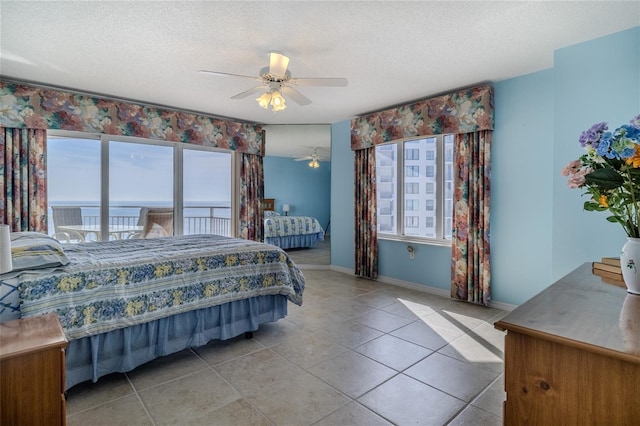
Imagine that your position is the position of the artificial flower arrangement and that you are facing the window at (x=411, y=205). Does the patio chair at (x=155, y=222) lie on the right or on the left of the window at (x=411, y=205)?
left

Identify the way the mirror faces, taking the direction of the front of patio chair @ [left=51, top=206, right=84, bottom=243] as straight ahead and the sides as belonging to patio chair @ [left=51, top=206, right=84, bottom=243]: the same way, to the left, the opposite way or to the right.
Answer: to the right

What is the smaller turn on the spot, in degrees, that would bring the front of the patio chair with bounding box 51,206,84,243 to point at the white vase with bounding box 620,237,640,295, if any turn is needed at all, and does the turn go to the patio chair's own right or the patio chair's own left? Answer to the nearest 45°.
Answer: approximately 45° to the patio chair's own right

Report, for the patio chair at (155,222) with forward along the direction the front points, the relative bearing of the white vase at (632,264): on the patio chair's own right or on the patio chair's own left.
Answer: on the patio chair's own left

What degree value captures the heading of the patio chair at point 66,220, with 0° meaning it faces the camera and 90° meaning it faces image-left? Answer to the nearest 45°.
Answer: approximately 315°

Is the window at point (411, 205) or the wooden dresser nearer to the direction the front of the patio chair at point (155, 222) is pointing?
the wooden dresser

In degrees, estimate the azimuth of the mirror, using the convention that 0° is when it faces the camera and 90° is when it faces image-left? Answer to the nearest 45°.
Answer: approximately 0°
